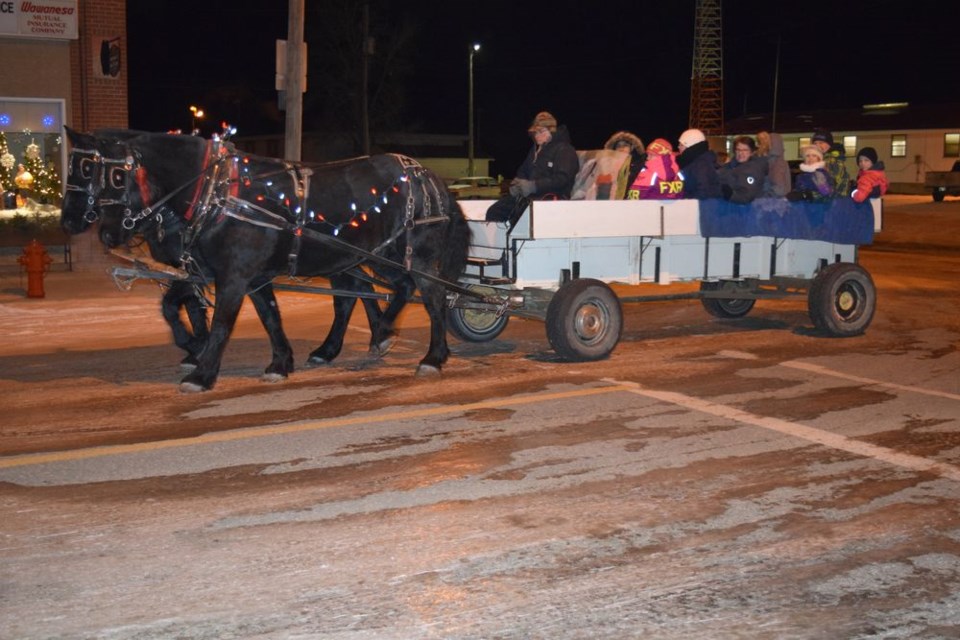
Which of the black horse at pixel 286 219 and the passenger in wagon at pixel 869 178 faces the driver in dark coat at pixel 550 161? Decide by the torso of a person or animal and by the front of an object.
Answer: the passenger in wagon

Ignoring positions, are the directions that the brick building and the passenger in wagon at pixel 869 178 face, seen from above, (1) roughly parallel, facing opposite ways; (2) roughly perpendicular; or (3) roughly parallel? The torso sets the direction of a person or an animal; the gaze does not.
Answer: roughly perpendicular

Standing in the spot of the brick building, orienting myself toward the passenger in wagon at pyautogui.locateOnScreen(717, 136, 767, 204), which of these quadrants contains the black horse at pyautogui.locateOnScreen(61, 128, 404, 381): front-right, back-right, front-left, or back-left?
front-right

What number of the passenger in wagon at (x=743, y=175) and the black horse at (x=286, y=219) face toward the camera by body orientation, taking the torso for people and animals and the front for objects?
1

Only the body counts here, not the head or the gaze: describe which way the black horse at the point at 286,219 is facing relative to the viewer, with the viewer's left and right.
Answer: facing to the left of the viewer

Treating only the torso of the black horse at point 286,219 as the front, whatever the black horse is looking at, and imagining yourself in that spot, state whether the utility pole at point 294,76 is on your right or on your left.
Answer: on your right

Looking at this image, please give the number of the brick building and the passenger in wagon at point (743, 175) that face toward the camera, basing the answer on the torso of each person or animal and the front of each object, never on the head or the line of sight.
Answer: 2

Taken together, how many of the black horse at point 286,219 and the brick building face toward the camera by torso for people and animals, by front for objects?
1

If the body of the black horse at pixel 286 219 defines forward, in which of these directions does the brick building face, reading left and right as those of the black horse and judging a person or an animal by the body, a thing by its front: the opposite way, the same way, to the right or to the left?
to the left

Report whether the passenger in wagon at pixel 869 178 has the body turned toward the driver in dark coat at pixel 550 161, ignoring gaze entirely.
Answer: yes

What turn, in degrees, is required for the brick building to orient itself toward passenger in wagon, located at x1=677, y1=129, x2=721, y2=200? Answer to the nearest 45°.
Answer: approximately 45° to its left

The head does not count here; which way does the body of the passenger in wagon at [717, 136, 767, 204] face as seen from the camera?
toward the camera

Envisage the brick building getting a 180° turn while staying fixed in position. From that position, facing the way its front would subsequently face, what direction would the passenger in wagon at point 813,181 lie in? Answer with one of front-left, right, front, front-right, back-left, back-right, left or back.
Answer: back-right

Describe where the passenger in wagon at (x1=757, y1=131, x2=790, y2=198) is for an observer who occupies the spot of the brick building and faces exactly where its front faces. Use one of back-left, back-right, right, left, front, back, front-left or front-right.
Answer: front-left
